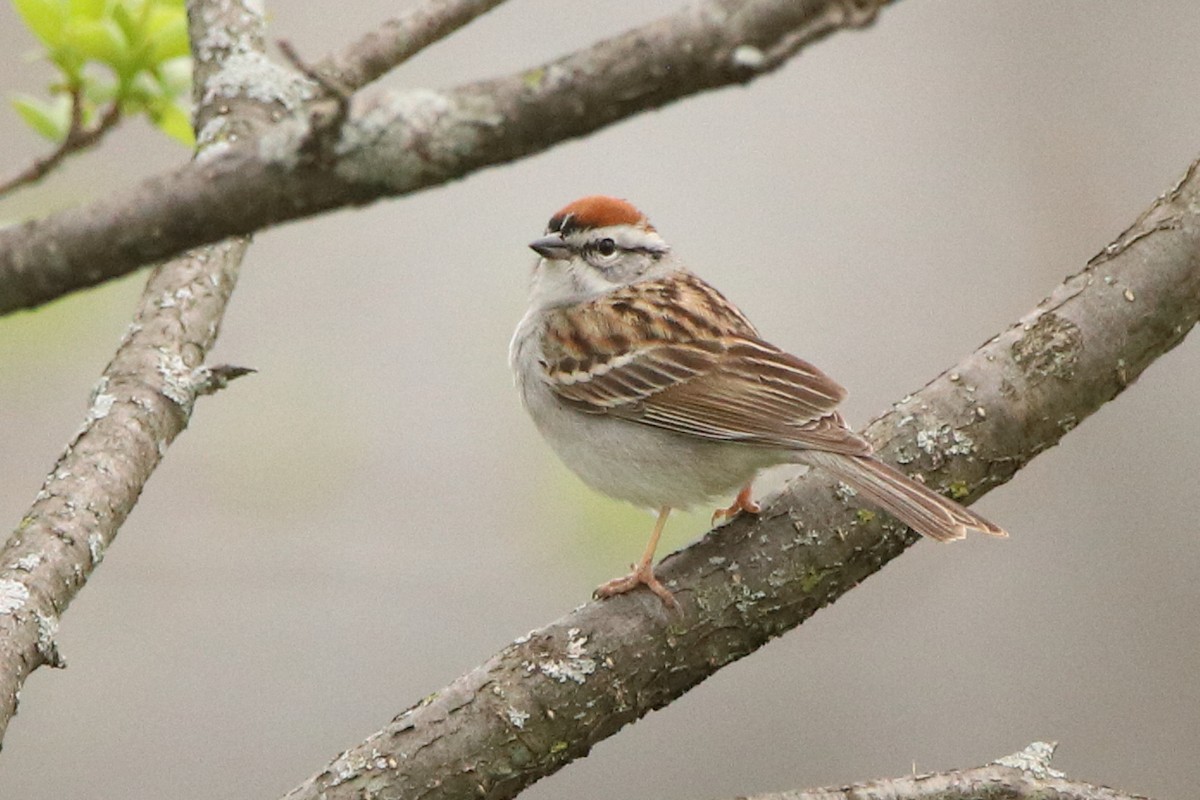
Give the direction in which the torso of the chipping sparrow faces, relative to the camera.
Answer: to the viewer's left
